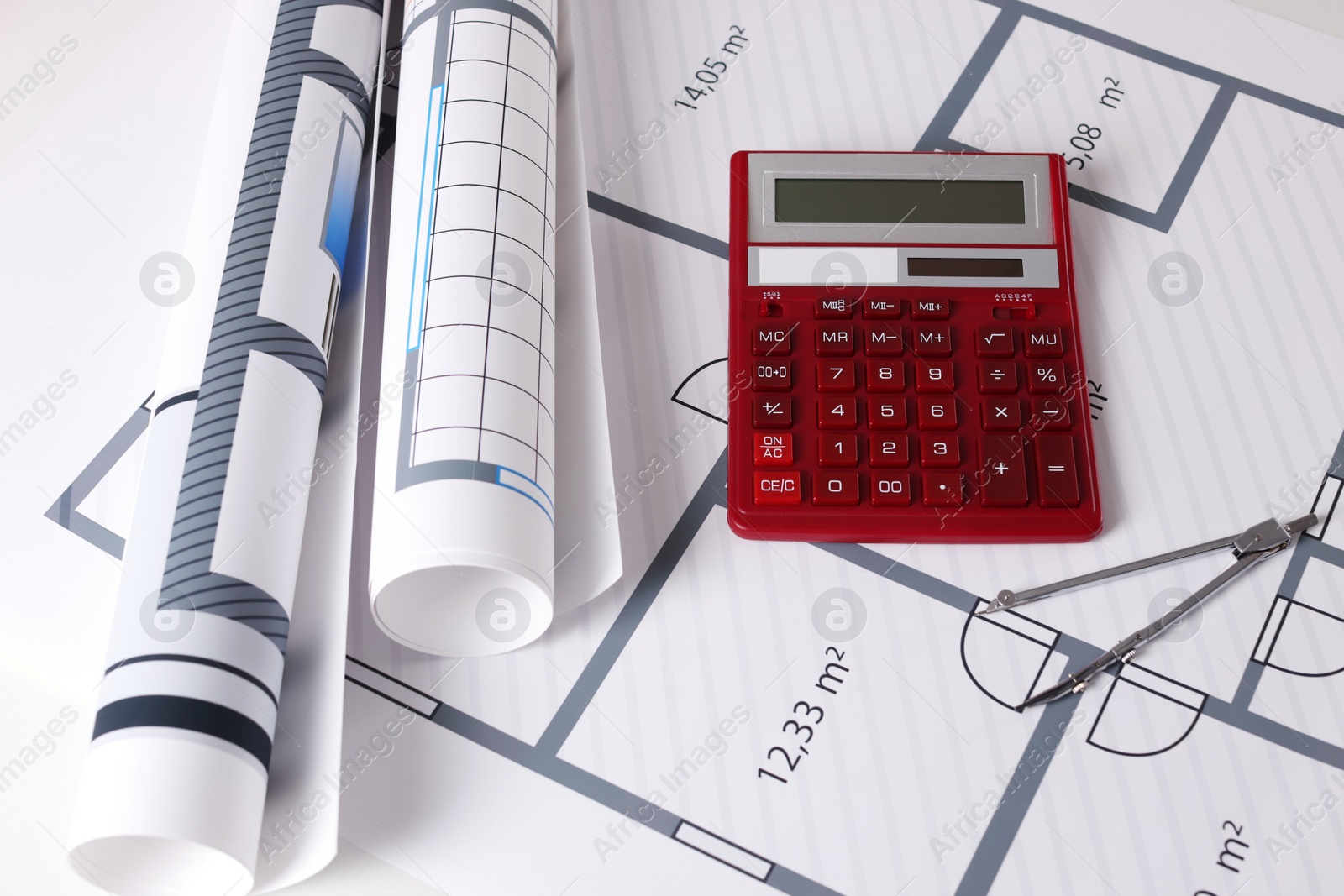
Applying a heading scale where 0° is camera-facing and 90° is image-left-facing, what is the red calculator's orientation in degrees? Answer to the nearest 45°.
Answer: approximately 0°
